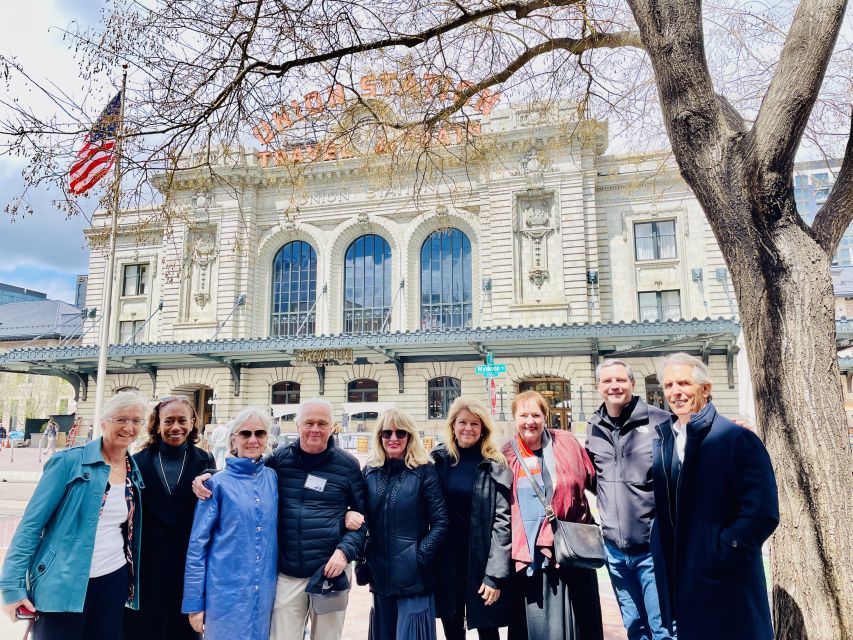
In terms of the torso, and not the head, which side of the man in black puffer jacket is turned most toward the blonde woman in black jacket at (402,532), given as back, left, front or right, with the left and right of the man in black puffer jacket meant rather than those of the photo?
left

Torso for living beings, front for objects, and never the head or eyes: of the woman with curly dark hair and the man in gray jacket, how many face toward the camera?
2

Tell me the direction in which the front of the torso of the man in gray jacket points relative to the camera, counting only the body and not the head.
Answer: toward the camera

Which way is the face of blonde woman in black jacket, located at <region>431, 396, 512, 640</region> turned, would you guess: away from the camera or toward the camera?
toward the camera

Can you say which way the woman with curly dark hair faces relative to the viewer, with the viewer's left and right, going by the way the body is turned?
facing the viewer

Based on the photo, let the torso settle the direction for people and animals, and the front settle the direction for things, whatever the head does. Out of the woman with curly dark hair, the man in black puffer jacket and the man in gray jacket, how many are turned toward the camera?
3

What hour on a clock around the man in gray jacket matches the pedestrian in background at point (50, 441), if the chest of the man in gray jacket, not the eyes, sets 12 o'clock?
The pedestrian in background is roughly at 4 o'clock from the man in gray jacket.

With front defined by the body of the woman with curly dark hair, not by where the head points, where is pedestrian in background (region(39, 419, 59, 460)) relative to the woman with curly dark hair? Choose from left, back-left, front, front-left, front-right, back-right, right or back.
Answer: back

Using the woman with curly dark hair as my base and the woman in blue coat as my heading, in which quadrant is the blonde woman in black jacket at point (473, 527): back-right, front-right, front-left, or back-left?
front-left

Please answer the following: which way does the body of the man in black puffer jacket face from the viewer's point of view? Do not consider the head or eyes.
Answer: toward the camera

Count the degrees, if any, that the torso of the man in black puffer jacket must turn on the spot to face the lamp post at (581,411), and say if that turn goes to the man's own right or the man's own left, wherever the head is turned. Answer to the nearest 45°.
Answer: approximately 135° to the man's own left

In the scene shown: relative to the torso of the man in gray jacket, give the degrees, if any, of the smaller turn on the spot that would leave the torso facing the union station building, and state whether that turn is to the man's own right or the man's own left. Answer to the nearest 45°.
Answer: approximately 180°

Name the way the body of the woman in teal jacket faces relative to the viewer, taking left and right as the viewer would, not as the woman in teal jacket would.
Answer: facing the viewer and to the right of the viewer

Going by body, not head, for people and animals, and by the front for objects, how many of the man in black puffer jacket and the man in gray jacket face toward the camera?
2
